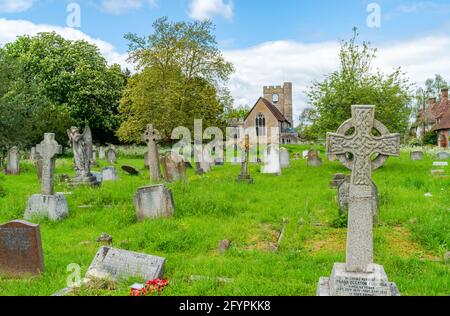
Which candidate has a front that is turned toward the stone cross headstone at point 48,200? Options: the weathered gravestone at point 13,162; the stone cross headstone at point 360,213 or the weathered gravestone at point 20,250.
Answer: the weathered gravestone at point 13,162

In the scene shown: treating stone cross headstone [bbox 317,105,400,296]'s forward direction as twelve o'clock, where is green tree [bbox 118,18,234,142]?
The green tree is roughly at 5 o'clock from the stone cross headstone.

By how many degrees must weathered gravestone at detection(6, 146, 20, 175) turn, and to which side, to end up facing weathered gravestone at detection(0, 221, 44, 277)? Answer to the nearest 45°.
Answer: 0° — it already faces it

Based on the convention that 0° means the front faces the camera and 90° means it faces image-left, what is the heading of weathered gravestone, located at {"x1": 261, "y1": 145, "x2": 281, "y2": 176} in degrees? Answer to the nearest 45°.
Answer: approximately 0°

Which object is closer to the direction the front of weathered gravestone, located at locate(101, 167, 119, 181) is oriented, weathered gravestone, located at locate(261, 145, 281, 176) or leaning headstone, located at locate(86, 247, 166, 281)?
the leaning headstone

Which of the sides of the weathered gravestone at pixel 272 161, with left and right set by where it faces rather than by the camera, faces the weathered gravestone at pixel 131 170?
right

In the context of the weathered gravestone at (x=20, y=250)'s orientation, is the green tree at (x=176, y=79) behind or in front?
behind

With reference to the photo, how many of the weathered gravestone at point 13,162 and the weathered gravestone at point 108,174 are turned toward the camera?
2

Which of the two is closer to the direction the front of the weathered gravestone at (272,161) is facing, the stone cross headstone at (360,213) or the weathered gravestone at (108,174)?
the stone cross headstone

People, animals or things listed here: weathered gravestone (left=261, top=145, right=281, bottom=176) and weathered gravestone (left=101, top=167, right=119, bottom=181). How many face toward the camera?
2

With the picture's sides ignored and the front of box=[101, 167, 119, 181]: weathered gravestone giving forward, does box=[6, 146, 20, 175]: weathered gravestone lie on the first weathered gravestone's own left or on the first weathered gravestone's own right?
on the first weathered gravestone's own right
